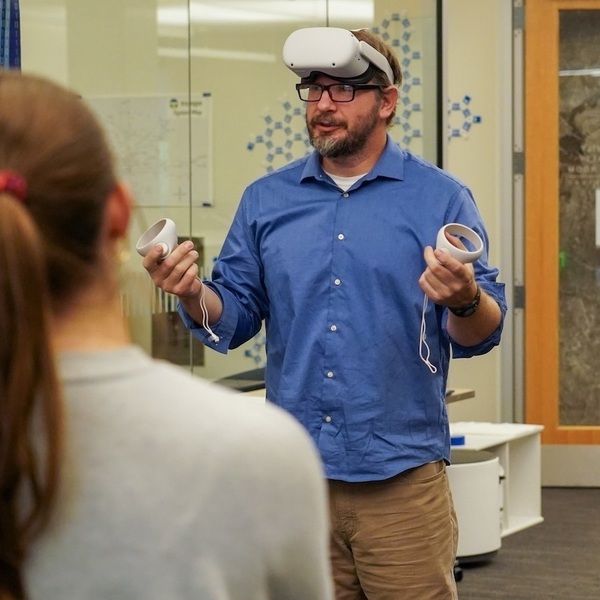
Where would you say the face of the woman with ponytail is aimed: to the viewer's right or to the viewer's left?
to the viewer's right

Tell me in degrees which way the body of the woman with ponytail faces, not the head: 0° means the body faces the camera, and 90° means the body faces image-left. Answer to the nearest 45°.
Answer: approximately 180°

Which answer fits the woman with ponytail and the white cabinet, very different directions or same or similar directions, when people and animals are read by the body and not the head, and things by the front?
very different directions

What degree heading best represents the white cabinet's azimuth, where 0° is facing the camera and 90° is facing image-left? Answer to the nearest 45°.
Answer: approximately 315°

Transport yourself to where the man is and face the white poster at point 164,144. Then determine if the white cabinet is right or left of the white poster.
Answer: right

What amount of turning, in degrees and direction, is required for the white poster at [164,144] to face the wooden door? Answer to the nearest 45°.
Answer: approximately 135° to its left

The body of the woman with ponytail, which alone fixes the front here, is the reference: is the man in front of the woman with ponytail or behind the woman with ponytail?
in front

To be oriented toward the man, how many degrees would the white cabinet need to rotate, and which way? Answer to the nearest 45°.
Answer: approximately 45° to its right

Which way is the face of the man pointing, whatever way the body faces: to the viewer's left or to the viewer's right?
to the viewer's left

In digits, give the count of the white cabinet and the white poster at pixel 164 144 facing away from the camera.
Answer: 0
